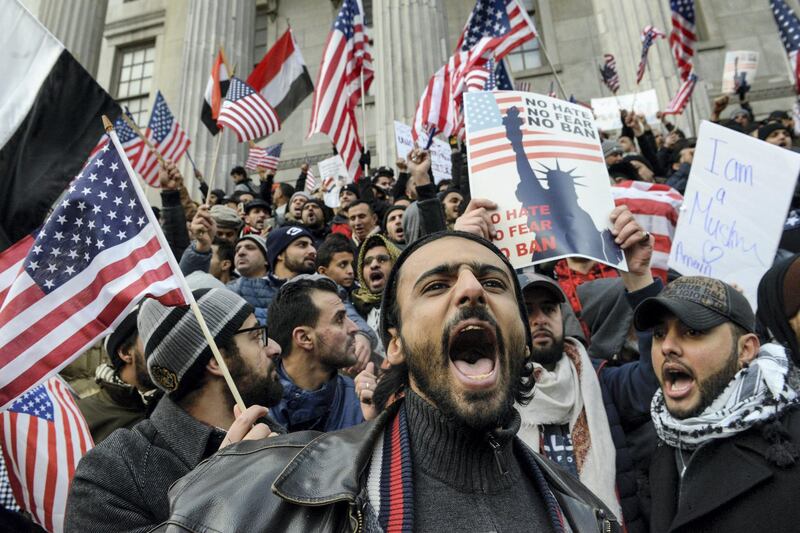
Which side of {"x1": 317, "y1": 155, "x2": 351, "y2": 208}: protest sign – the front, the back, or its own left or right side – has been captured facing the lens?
front

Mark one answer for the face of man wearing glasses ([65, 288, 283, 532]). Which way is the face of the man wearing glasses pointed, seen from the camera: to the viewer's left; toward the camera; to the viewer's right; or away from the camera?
to the viewer's right

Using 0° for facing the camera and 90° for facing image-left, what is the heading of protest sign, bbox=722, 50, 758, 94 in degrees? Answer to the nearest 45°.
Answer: approximately 0°

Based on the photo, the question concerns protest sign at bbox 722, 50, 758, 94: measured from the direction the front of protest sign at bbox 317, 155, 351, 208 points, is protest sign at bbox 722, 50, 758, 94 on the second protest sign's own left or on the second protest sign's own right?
on the second protest sign's own left

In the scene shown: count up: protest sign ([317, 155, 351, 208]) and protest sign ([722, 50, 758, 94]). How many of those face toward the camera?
2

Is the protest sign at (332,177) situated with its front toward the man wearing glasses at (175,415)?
yes
